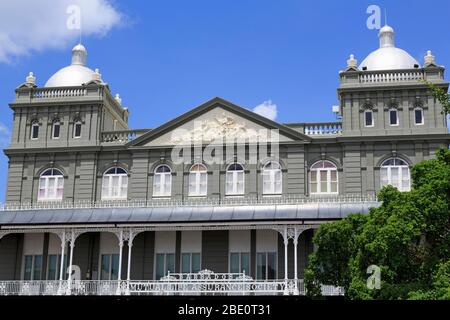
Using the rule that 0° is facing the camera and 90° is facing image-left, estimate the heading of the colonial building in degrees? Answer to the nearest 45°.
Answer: approximately 0°
